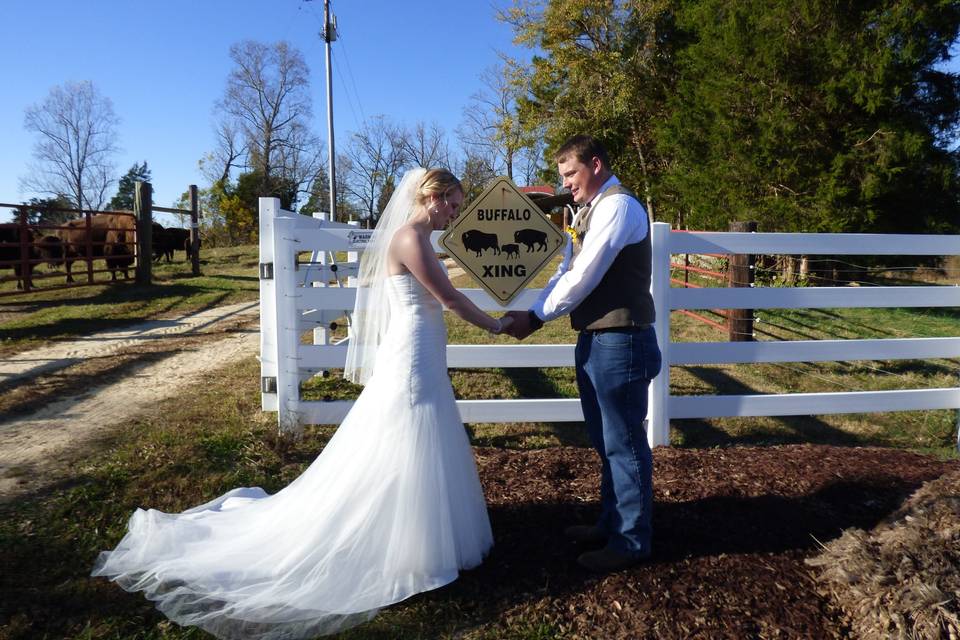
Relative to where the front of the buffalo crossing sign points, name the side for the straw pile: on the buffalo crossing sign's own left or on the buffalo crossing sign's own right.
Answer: on the buffalo crossing sign's own left

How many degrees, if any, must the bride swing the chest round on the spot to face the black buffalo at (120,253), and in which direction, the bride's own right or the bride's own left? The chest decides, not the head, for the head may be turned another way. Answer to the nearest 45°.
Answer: approximately 90° to the bride's own left

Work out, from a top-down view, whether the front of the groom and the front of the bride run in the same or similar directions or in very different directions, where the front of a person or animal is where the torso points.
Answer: very different directions

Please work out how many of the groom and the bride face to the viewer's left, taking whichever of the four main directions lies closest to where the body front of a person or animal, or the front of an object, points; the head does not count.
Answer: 1

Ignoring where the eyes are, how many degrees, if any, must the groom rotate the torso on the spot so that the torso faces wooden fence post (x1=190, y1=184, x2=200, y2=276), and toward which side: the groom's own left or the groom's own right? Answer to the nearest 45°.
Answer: approximately 45° to the groom's own right

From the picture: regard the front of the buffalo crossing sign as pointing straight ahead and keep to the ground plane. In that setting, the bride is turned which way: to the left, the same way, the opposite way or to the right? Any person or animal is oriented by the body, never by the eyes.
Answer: to the left

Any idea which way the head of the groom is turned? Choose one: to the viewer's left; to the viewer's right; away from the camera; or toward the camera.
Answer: to the viewer's left

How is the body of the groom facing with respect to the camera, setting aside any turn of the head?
to the viewer's left

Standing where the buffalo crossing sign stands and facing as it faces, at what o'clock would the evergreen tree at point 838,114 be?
The evergreen tree is roughly at 7 o'clock from the buffalo crossing sign.

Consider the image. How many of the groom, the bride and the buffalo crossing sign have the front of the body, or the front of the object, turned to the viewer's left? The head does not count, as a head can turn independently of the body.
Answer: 1

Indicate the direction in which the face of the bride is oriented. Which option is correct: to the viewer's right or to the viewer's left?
to the viewer's right

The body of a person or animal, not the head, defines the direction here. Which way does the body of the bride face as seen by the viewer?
to the viewer's right
